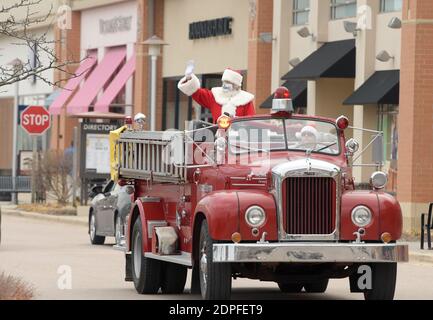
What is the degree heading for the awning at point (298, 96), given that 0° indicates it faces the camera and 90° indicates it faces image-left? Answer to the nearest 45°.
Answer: approximately 45°

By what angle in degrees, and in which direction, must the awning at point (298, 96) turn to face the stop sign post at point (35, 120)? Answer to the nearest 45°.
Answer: approximately 45° to its right

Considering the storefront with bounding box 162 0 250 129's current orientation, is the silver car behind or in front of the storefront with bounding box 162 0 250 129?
in front

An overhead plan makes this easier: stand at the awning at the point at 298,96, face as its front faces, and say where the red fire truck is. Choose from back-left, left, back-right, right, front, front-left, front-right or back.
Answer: front-left

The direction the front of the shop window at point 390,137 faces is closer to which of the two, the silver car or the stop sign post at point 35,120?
the silver car

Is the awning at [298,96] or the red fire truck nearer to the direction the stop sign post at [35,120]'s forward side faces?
the red fire truck

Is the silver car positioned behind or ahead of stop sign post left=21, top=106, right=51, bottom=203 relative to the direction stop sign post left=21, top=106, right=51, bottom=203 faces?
ahead

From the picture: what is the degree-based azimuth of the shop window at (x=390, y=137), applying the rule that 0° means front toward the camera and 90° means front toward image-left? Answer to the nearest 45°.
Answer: approximately 45°
